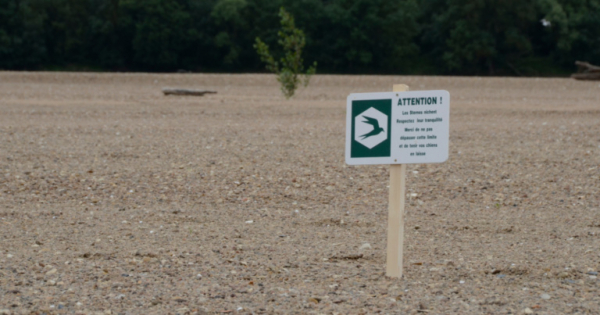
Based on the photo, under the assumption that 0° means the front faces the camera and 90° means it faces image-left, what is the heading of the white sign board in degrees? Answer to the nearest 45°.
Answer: approximately 0°

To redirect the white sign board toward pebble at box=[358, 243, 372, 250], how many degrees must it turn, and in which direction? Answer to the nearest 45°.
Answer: approximately 180°
